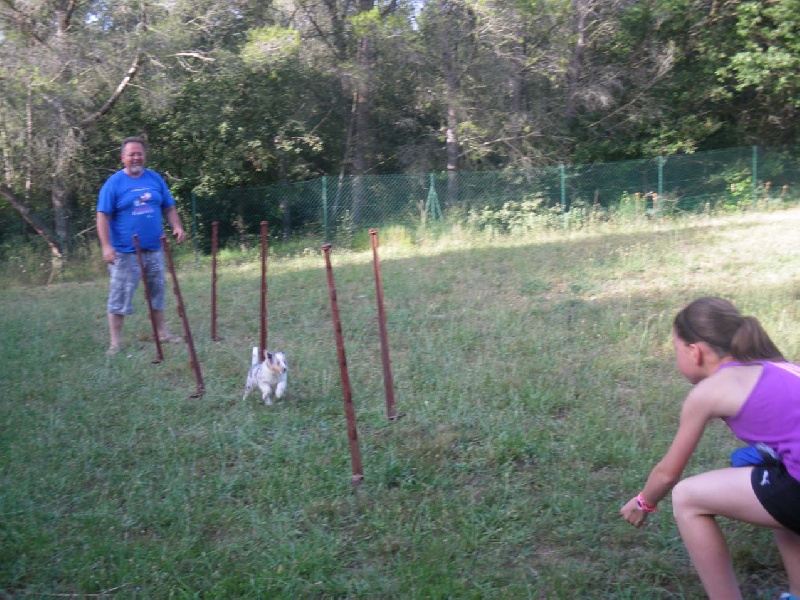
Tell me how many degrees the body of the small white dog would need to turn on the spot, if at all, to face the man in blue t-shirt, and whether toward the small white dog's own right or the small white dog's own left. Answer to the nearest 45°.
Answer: approximately 180°

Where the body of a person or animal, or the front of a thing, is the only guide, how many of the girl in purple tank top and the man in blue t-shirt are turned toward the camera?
1

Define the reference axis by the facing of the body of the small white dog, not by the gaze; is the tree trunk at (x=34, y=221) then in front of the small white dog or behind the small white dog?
behind

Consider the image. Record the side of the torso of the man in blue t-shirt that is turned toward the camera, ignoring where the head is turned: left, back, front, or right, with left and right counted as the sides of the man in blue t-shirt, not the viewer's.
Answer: front

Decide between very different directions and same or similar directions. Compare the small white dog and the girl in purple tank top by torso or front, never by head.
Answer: very different directions

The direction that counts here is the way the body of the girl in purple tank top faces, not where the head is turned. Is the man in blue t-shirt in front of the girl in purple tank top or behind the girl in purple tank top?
in front

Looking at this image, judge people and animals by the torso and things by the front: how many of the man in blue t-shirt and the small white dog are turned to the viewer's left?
0

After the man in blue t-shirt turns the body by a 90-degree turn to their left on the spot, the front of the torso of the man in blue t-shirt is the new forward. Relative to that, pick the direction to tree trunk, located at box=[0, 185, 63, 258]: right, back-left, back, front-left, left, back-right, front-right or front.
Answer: left

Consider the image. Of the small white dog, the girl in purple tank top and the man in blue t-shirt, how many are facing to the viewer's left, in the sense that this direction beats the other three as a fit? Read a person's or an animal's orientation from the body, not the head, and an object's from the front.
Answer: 1

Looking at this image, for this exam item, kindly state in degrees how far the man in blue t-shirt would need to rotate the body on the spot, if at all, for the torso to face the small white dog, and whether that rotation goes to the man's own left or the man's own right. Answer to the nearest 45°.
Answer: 0° — they already face it

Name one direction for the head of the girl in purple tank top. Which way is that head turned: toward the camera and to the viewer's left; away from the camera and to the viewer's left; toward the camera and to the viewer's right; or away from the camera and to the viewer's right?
away from the camera and to the viewer's left

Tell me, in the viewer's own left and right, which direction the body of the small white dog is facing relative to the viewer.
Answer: facing the viewer and to the right of the viewer

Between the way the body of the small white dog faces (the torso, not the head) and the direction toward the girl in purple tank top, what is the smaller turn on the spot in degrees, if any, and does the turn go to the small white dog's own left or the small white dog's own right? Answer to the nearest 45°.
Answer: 0° — it already faces them

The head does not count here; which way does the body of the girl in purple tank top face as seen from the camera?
to the viewer's left

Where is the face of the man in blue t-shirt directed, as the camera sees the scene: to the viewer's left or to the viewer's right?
to the viewer's right
